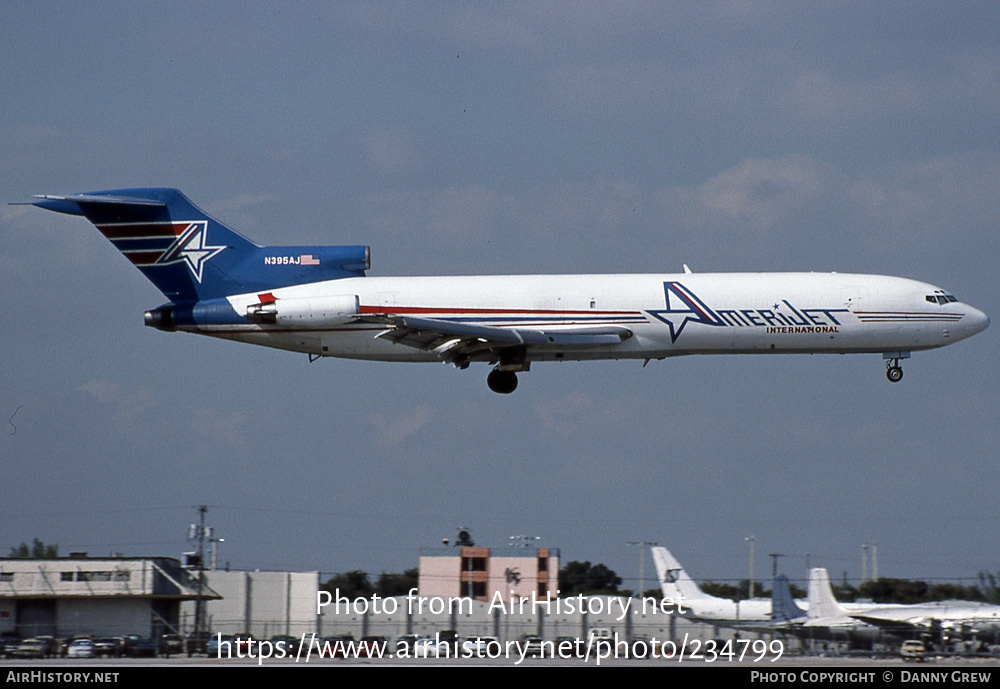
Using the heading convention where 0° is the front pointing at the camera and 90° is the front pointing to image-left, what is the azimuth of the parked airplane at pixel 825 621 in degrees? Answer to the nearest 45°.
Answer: approximately 270°

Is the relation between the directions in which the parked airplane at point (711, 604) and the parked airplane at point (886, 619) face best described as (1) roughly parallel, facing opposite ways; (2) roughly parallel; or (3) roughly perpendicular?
roughly parallel

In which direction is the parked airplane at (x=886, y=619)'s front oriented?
to the viewer's right

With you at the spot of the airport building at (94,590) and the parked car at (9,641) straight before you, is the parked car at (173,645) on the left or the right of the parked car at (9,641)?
left

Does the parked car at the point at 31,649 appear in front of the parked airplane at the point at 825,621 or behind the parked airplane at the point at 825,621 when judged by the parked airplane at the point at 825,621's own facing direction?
behind

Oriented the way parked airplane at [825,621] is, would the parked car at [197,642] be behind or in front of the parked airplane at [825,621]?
behind

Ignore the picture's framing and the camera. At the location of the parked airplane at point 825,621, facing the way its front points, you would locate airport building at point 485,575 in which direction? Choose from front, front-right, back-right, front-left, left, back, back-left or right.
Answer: back

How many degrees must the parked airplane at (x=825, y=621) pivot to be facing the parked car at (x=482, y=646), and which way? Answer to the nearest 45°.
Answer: approximately 135° to its right

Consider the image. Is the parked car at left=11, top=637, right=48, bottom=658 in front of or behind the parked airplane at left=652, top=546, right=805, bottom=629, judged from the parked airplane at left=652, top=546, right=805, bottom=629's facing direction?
behind

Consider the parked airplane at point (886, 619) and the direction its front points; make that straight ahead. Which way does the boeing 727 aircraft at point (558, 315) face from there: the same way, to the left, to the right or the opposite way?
the same way

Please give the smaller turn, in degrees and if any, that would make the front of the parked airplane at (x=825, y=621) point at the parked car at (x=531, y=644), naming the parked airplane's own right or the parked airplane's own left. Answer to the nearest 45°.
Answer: approximately 135° to the parked airplane's own right

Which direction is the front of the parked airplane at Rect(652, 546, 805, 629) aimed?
to the viewer's right

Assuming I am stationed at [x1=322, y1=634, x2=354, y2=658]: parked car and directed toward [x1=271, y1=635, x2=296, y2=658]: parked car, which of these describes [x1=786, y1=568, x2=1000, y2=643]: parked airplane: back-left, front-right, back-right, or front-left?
back-right

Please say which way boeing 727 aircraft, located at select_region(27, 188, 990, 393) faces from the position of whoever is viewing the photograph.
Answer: facing to the right of the viewer

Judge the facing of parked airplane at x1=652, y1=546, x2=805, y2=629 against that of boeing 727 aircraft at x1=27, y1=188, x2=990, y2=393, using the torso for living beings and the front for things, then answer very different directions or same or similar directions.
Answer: same or similar directions

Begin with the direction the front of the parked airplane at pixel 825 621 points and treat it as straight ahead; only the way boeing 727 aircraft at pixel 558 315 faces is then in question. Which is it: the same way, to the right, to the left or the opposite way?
the same way

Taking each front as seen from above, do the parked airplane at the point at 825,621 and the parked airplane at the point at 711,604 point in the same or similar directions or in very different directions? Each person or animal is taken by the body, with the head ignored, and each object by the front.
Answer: same or similar directions
